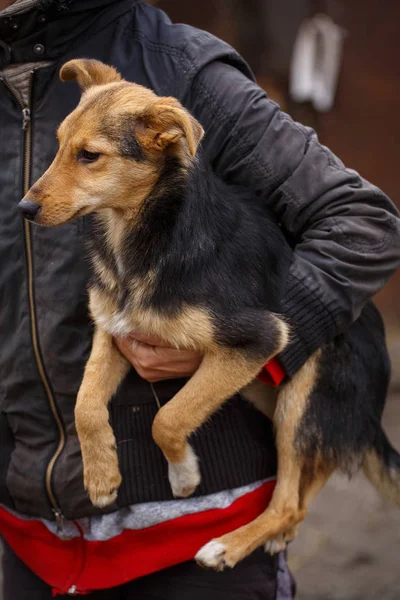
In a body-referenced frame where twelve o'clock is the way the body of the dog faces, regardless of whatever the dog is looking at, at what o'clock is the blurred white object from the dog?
The blurred white object is roughly at 5 o'clock from the dog.

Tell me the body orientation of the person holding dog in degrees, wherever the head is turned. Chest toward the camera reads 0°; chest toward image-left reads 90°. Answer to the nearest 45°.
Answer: approximately 0°

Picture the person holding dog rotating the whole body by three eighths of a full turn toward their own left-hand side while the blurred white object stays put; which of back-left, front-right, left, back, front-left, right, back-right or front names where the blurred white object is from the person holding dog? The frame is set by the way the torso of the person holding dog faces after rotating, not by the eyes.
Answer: front-left
